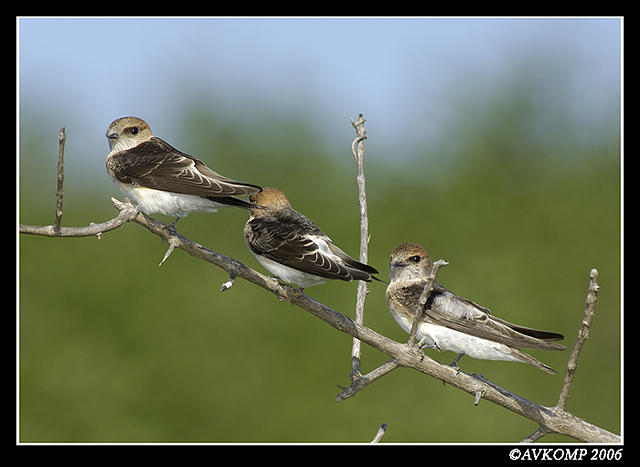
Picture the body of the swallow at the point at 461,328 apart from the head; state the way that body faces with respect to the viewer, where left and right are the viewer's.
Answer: facing to the left of the viewer

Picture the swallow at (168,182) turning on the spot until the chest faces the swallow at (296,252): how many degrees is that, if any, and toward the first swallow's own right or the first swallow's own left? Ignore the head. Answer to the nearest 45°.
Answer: approximately 180°

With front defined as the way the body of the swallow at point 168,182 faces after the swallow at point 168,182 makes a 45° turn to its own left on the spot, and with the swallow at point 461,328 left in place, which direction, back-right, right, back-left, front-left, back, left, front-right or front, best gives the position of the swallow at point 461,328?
back-left

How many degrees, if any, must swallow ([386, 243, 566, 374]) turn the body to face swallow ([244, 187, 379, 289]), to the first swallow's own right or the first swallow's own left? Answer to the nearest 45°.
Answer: approximately 45° to the first swallow's own left

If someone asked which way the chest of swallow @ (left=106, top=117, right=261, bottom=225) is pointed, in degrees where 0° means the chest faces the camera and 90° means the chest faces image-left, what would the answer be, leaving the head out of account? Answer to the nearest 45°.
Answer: approximately 90°

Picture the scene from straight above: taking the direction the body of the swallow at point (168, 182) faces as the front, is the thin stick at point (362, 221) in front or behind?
behind

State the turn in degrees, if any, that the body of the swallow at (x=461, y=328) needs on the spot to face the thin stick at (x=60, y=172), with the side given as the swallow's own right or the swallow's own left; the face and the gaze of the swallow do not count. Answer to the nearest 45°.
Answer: approximately 45° to the swallow's own left
